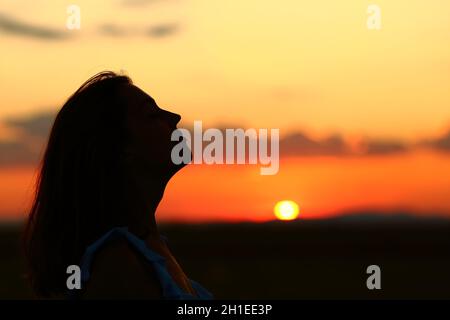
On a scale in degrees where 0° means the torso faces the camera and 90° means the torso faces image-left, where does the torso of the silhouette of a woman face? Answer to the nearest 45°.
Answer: approximately 270°
